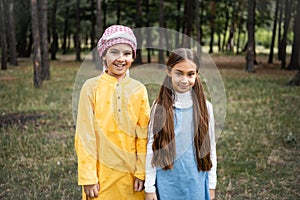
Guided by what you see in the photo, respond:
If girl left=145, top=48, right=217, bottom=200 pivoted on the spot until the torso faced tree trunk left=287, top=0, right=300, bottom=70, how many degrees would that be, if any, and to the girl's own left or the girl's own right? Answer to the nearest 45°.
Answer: approximately 180°

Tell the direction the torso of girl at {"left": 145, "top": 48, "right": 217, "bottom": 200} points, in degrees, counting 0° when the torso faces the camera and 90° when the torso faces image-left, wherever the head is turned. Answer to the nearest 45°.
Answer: approximately 0°

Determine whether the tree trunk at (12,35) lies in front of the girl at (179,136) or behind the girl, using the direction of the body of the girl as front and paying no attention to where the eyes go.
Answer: behind

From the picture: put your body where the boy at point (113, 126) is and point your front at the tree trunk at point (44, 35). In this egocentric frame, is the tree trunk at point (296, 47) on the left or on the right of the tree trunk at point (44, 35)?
right

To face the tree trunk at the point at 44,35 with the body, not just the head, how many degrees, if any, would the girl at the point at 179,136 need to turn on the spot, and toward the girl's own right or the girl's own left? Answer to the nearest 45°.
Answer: approximately 180°

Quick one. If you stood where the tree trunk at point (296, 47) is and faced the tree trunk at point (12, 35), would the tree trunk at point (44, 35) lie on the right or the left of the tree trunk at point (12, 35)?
left

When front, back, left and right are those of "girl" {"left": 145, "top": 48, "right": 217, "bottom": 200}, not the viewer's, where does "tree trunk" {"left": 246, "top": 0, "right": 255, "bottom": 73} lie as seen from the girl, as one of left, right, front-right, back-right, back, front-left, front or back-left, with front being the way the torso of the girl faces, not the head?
back
